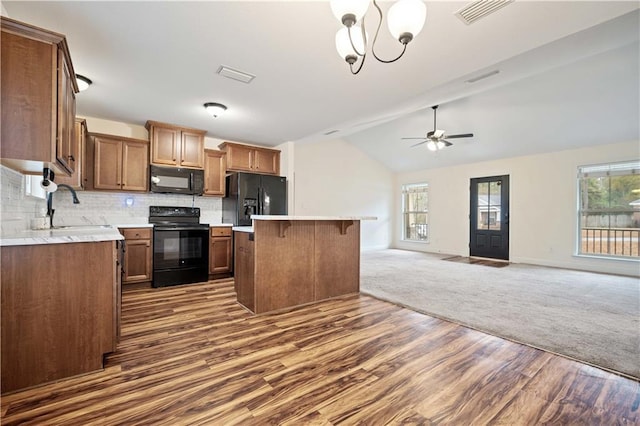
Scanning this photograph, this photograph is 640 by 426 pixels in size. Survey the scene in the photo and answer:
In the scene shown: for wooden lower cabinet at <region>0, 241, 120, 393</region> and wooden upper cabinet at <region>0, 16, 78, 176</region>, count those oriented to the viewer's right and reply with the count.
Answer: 2

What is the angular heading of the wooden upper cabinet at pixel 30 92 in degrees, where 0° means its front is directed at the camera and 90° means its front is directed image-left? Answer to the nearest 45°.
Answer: approximately 270°

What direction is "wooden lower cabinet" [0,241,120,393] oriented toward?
to the viewer's right

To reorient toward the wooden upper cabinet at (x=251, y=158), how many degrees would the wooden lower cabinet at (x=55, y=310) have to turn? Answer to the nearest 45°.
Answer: approximately 45° to its left

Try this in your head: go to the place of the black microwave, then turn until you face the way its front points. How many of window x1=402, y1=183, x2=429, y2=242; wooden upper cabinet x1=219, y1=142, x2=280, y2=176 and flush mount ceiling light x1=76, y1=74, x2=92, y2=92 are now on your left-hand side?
2

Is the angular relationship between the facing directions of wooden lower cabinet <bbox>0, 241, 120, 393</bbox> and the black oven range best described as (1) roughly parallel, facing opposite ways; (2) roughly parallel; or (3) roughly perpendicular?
roughly perpendicular

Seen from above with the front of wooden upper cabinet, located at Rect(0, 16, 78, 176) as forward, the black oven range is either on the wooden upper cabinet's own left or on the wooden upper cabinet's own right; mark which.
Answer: on the wooden upper cabinet's own left

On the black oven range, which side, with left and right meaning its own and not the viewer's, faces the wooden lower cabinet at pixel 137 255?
right

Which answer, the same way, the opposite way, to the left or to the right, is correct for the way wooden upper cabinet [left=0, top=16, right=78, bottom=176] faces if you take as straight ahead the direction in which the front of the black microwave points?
to the left
